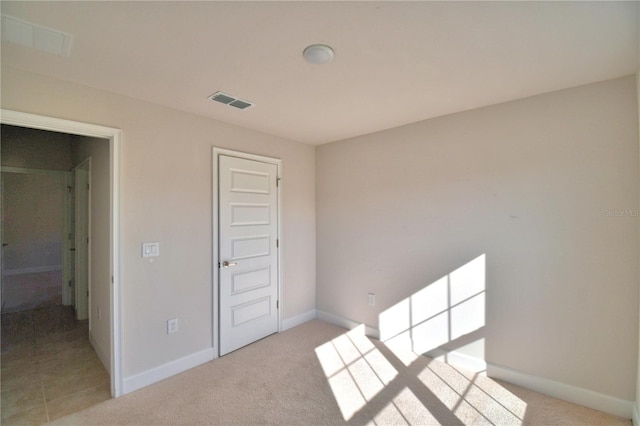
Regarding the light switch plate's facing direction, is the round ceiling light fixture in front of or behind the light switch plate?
in front

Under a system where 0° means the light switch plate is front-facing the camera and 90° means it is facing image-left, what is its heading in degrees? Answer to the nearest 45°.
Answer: approximately 0°
